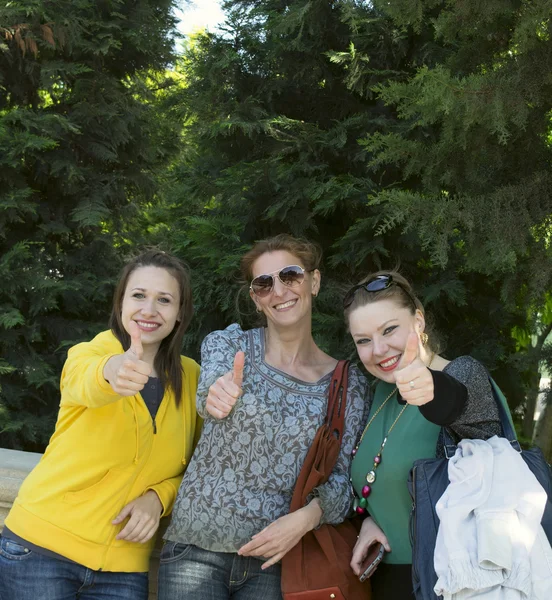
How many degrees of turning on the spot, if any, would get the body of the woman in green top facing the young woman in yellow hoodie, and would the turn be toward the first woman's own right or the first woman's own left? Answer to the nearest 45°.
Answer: approximately 45° to the first woman's own right

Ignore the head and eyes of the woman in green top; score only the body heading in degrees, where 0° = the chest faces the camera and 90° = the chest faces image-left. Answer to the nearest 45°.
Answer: approximately 45°

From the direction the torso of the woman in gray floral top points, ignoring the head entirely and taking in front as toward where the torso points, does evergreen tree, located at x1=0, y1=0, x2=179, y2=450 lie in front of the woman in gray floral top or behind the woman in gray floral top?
behind

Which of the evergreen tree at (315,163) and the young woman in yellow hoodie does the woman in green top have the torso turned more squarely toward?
the young woman in yellow hoodie

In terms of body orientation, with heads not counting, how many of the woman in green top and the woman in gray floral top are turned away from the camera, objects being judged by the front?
0

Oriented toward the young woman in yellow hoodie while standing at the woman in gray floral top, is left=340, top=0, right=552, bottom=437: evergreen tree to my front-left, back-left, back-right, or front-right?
back-right

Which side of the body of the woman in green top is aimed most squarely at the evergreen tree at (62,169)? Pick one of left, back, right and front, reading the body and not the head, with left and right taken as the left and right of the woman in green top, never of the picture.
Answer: right

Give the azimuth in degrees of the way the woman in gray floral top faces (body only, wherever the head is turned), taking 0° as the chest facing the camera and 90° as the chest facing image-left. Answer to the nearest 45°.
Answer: approximately 0°
